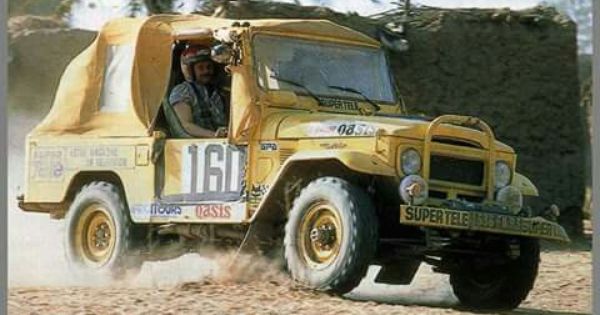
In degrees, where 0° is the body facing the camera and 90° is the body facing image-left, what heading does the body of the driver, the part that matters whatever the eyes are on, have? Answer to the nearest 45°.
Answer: approximately 315°

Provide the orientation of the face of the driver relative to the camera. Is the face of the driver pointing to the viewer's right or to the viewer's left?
to the viewer's right

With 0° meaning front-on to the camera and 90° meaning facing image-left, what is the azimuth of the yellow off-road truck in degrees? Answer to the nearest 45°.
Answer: approximately 315°
